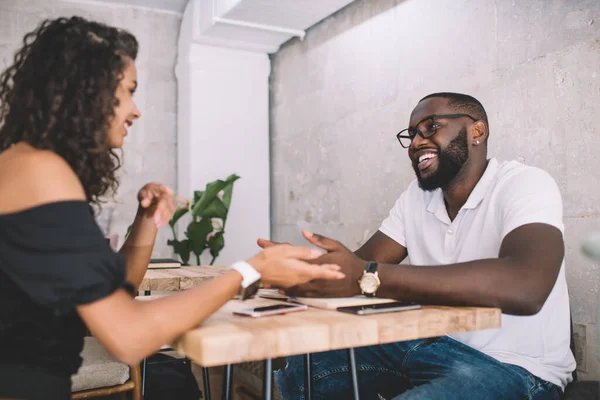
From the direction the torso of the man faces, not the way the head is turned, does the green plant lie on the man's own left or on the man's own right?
on the man's own right

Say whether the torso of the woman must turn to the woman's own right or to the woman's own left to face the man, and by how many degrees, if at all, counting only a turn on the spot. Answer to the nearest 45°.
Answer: approximately 45° to the woman's own right

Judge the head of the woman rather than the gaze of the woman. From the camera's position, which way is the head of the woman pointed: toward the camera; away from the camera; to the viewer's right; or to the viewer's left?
to the viewer's right

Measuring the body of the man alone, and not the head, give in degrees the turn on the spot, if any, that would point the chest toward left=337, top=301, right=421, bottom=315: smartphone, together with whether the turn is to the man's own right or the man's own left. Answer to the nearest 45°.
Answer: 0° — they already face it

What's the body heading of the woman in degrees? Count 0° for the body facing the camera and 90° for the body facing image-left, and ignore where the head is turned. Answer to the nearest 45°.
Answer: approximately 225°

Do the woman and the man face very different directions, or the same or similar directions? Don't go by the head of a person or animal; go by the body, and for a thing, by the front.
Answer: very different directions

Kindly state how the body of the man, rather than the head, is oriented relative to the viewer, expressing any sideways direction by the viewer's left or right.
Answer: facing the viewer and to the left of the viewer

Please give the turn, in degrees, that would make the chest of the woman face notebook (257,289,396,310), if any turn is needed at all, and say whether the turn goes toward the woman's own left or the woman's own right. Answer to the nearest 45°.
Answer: approximately 45° to the woman's own right

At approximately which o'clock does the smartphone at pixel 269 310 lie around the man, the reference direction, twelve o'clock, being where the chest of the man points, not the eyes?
The smartphone is roughly at 12 o'clock from the man.

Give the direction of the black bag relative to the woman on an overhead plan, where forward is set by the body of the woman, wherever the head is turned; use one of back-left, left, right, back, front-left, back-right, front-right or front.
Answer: front-left

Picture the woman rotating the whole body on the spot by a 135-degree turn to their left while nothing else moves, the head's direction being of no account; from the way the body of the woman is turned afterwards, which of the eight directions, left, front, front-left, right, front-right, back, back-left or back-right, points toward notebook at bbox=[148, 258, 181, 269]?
right
